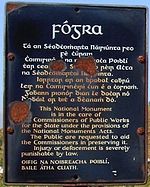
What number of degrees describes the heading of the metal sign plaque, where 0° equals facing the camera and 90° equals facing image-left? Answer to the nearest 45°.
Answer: approximately 0°
